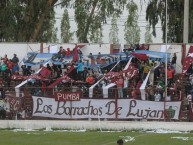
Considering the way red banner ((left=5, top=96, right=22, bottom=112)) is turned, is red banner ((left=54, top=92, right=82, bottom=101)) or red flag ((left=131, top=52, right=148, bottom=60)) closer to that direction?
the red banner

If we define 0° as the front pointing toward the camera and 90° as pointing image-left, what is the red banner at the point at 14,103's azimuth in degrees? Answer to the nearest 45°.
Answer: approximately 0°

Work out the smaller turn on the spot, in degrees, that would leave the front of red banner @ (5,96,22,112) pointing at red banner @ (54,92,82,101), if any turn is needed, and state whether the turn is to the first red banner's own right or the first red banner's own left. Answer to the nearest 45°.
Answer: approximately 90° to the first red banner's own left

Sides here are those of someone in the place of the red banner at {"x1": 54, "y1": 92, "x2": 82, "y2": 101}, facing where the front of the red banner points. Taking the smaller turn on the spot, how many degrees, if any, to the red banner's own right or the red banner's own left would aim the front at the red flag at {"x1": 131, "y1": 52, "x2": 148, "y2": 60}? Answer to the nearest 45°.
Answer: approximately 135° to the red banner's own left

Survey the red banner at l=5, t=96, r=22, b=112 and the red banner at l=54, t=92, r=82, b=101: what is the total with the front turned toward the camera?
2
